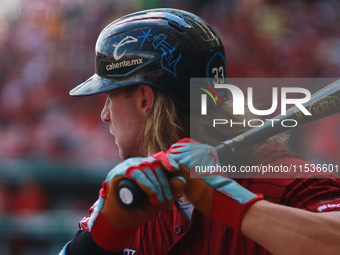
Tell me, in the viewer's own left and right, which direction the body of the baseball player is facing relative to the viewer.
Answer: facing the viewer and to the left of the viewer

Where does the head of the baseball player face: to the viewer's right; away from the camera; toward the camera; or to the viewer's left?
to the viewer's left
